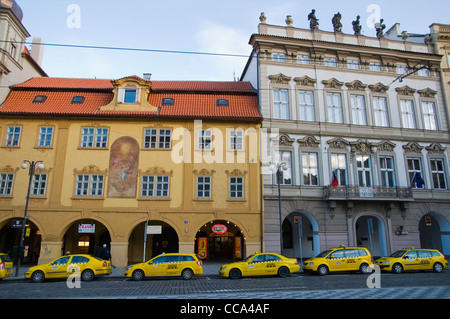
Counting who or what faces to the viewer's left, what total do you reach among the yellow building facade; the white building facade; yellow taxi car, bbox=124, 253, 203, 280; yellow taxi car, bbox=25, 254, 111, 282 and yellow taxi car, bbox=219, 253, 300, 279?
3

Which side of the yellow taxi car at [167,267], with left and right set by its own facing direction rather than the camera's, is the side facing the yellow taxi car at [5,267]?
front

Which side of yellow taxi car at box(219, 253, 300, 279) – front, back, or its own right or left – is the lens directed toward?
left

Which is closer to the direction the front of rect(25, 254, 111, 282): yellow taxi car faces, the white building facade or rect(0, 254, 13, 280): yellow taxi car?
the yellow taxi car

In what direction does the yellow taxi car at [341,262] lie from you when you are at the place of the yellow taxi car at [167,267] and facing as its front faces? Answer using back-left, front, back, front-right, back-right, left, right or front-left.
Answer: back

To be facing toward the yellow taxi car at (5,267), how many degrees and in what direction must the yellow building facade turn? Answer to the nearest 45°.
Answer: approximately 45° to its right

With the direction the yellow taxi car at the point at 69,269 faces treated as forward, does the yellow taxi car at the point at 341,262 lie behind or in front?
behind

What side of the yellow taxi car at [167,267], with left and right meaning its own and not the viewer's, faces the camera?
left

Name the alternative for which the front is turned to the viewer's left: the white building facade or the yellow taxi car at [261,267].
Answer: the yellow taxi car

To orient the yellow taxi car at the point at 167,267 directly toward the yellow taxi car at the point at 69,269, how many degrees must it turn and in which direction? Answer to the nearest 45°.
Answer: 0° — it already faces it

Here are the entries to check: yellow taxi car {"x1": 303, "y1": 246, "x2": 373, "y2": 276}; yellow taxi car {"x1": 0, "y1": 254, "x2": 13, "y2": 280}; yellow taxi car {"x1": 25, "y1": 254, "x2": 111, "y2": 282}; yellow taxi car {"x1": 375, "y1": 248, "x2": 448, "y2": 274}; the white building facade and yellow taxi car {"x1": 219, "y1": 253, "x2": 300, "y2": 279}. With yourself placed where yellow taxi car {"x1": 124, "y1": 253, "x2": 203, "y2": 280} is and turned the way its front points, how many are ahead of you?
2

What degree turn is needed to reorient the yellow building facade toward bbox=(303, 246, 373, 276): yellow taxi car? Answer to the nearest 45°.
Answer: approximately 45° to its left

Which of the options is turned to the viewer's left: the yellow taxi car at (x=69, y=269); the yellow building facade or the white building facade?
the yellow taxi car

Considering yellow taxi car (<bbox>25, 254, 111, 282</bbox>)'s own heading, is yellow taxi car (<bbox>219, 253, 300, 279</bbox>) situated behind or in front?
behind

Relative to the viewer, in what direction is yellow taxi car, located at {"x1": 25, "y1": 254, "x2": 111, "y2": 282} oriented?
to the viewer's left
